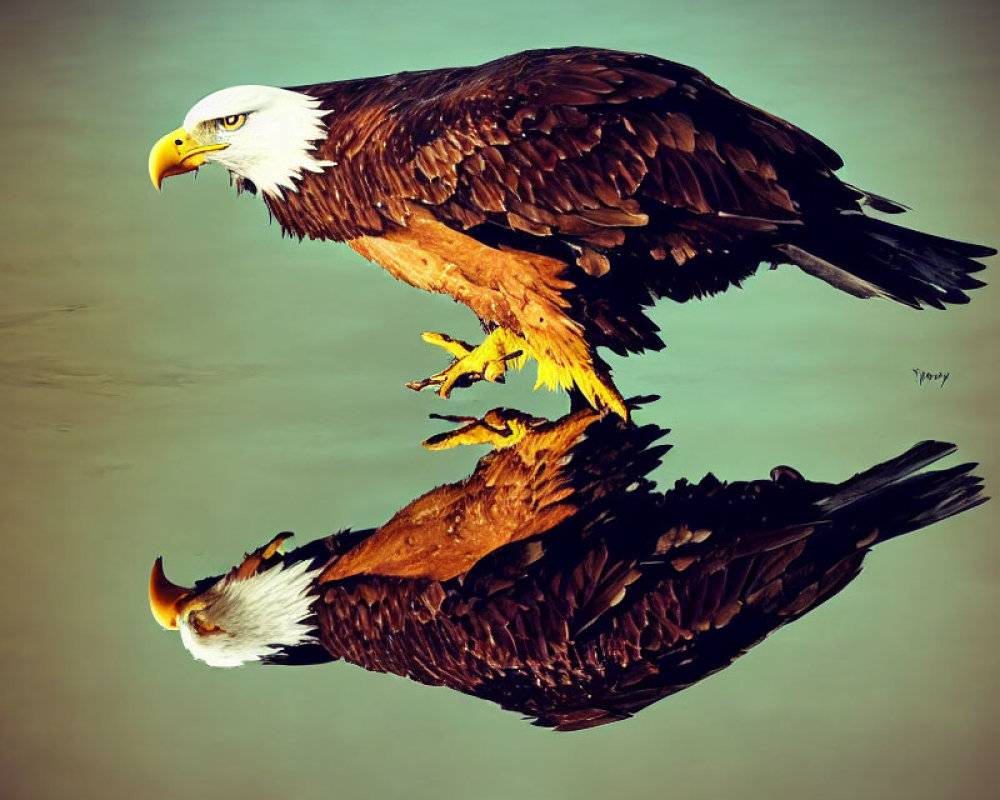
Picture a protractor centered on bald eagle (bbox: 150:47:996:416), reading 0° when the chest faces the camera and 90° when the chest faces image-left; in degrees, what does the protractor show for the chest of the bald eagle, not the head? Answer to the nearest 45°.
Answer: approximately 90°
